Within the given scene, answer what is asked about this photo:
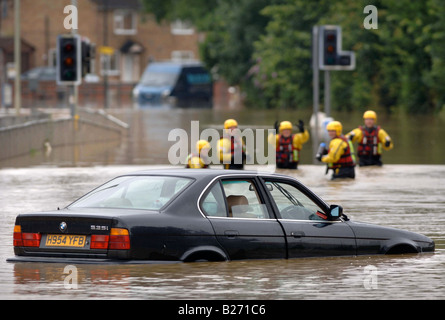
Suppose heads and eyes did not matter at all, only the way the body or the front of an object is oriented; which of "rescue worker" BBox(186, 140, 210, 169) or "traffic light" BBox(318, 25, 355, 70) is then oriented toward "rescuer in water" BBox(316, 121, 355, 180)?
the traffic light

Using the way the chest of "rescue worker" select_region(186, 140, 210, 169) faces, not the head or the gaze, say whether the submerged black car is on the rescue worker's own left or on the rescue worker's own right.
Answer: on the rescue worker's own left

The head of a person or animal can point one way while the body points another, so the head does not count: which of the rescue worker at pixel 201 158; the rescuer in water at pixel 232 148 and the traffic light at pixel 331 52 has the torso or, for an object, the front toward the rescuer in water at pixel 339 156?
the traffic light

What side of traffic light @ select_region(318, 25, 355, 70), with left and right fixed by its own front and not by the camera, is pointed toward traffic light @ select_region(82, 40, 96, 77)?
right

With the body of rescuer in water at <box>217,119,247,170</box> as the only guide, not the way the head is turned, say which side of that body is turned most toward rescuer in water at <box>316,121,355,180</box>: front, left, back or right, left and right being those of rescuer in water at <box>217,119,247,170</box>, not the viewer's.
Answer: left

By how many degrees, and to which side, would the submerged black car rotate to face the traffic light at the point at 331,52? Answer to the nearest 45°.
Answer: approximately 45° to its left

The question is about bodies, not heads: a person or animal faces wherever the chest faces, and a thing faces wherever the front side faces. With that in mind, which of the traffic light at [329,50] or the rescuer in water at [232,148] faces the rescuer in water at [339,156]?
the traffic light

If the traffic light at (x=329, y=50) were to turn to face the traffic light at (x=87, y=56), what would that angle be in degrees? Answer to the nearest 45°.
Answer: approximately 90° to its right

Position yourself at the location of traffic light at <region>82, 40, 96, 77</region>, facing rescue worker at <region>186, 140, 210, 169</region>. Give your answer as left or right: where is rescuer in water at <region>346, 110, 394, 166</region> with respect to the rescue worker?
left

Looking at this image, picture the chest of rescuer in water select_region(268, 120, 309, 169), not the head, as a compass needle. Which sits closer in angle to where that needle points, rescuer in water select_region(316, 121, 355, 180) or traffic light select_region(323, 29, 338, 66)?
the rescuer in water
